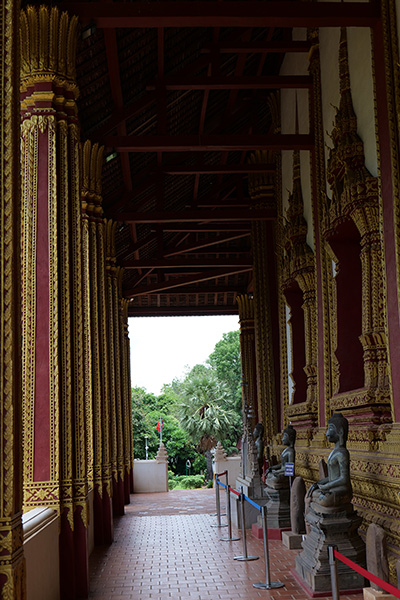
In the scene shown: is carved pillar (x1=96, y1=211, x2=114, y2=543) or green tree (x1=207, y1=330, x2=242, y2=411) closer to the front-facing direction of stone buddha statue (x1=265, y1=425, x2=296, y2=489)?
the carved pillar

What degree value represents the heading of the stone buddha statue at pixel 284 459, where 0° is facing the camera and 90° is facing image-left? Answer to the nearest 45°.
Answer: approximately 90°

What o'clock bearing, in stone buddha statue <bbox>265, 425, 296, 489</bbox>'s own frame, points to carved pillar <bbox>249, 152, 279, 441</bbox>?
The carved pillar is roughly at 3 o'clock from the stone buddha statue.

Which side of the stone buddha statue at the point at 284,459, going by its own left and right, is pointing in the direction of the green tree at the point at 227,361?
right

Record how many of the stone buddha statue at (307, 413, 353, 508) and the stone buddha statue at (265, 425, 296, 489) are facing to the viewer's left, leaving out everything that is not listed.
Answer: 2

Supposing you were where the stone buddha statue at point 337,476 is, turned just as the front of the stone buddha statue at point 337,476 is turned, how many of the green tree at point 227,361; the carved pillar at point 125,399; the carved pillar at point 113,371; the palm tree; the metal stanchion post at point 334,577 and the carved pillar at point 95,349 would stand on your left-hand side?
1

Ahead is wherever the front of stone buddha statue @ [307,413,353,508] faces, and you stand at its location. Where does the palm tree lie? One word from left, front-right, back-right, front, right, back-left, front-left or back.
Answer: right

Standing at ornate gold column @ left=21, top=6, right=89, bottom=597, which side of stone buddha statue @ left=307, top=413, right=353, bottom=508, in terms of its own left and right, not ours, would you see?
front

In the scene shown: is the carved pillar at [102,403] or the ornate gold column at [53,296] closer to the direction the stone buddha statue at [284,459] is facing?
the carved pillar

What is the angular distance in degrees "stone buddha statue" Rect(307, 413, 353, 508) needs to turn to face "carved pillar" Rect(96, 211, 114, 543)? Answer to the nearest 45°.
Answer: approximately 45° to its right

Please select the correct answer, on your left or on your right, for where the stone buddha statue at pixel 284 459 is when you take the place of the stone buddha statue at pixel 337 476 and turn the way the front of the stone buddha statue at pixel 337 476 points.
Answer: on your right

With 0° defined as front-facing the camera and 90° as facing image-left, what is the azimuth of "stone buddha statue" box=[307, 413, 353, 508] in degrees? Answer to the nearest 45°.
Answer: approximately 90°

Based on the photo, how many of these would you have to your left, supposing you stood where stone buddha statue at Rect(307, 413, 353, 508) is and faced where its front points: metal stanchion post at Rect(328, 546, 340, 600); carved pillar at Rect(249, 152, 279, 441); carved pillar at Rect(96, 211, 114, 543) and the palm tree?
1

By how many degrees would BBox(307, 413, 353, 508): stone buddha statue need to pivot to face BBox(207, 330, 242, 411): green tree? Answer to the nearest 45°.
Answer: approximately 90° to its right
